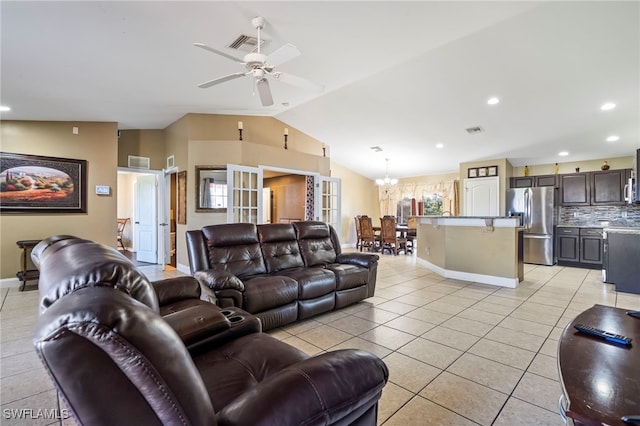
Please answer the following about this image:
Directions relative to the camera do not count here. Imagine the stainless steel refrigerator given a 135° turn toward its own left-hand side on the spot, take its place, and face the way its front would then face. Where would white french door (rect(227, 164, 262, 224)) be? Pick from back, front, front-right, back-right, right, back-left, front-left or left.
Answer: back

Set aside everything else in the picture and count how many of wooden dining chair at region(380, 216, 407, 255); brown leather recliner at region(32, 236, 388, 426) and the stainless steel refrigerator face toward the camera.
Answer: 1

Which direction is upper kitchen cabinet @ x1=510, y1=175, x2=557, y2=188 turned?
toward the camera

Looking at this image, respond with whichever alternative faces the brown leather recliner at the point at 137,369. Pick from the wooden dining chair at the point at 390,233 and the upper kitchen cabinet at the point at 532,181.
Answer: the upper kitchen cabinet

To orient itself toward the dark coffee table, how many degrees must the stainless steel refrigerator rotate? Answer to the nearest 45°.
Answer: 0° — it already faces it

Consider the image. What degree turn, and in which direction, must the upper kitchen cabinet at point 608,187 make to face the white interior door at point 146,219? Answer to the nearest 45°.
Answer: approximately 45° to its right

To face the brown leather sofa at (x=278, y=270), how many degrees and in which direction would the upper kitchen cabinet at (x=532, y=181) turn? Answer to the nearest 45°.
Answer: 0° — it already faces it

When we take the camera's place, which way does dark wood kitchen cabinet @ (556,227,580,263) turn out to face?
facing the viewer

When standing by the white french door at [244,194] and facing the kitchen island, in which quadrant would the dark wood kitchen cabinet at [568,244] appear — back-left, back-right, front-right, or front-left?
front-left

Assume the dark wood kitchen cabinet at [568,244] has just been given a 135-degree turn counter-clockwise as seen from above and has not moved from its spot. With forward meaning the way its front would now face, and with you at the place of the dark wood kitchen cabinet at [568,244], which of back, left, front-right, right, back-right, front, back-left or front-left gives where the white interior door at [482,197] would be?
back-left

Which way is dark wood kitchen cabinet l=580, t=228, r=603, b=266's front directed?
toward the camera

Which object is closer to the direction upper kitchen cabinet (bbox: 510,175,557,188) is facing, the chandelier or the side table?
the side table

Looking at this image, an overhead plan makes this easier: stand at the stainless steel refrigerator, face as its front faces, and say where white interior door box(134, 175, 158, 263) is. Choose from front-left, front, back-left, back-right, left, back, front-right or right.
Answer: front-right

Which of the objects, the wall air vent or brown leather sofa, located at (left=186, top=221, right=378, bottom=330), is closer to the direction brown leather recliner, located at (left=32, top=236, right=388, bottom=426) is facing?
the brown leather sofa

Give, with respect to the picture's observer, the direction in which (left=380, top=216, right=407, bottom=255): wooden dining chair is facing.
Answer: facing away from the viewer and to the right of the viewer

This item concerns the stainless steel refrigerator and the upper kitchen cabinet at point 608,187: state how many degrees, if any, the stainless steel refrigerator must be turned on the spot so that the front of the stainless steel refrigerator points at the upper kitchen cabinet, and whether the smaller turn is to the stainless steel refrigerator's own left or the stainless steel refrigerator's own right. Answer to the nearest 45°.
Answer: approximately 90° to the stainless steel refrigerator's own left
